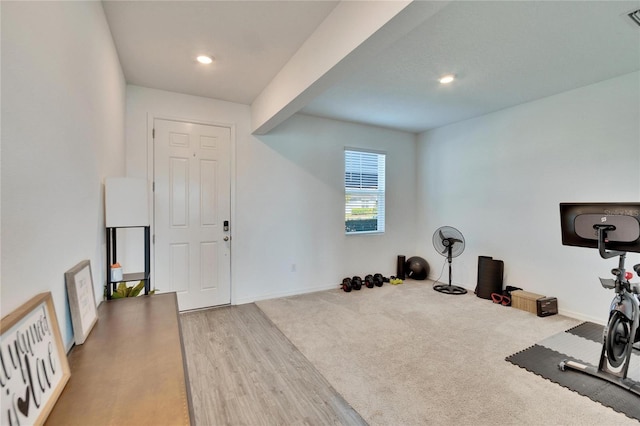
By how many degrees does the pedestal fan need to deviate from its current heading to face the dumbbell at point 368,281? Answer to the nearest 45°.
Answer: approximately 45° to its right

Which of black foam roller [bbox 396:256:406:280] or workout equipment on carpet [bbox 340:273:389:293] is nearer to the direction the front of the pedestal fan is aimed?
the workout equipment on carpet

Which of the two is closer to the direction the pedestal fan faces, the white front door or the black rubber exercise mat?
the white front door

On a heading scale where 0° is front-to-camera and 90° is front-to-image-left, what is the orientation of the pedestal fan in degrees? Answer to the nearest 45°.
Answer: approximately 45°

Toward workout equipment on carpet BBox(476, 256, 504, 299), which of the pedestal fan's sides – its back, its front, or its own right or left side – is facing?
left
